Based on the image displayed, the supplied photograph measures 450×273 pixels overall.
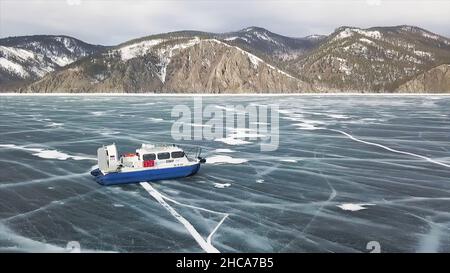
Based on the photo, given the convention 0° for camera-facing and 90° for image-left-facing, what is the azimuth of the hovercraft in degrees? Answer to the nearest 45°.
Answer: approximately 270°
